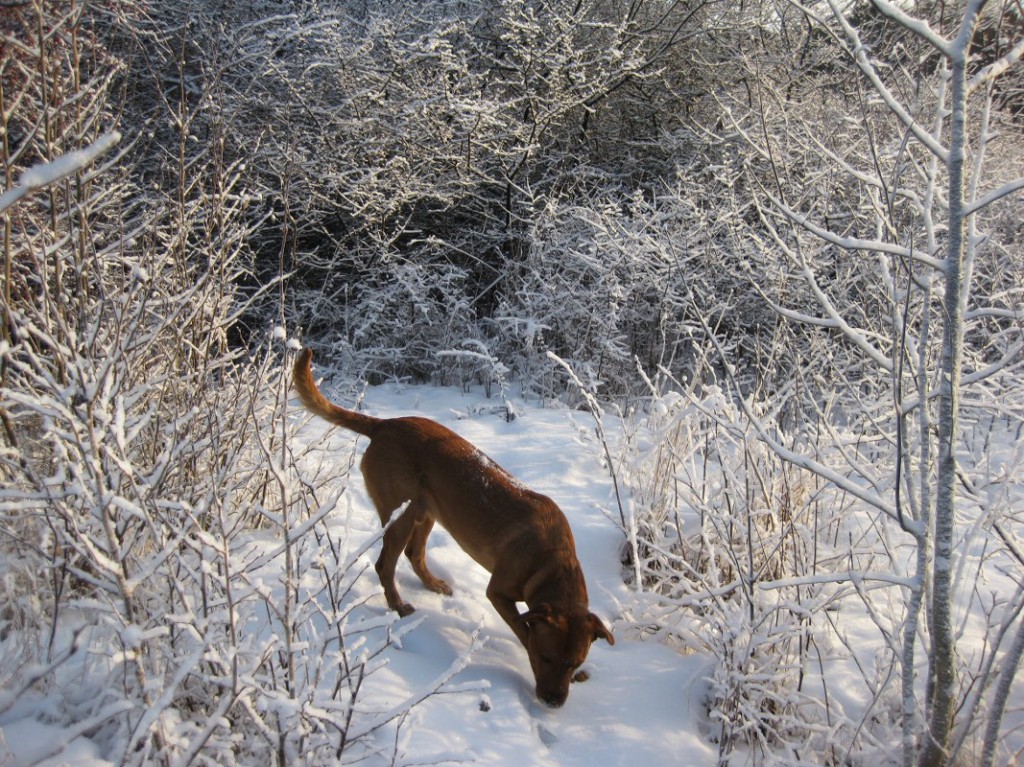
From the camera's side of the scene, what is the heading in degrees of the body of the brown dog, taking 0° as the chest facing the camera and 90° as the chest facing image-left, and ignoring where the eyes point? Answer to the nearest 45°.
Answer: approximately 315°

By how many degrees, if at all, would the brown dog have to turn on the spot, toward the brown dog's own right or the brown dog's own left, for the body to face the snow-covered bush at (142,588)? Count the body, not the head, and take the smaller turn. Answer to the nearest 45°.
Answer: approximately 90° to the brown dog's own right
